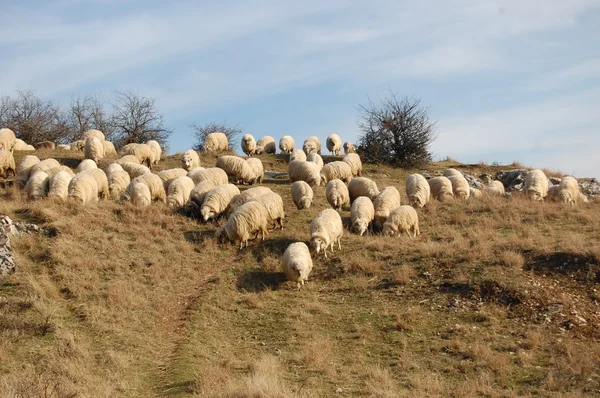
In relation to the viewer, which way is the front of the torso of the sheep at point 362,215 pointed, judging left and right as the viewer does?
facing the viewer

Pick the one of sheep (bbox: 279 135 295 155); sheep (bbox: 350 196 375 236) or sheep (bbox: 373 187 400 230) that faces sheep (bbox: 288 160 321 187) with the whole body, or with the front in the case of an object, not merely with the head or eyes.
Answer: sheep (bbox: 279 135 295 155)

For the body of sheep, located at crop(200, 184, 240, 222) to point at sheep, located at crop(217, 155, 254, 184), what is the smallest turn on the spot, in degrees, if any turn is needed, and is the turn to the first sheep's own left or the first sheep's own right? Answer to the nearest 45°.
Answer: approximately 135° to the first sheep's own right

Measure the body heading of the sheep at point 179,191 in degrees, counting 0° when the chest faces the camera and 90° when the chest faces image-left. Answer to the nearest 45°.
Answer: approximately 45°

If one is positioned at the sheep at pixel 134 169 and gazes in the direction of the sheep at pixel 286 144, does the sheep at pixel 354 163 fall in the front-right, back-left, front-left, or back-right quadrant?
front-right

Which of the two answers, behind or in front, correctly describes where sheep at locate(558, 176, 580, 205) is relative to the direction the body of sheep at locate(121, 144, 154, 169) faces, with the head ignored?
in front

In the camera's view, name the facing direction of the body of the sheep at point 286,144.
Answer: toward the camera

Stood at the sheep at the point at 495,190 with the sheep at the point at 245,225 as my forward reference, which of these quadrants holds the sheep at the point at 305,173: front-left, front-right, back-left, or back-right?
front-right

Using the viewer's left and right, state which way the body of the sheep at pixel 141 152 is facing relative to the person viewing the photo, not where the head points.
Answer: facing the viewer and to the right of the viewer
